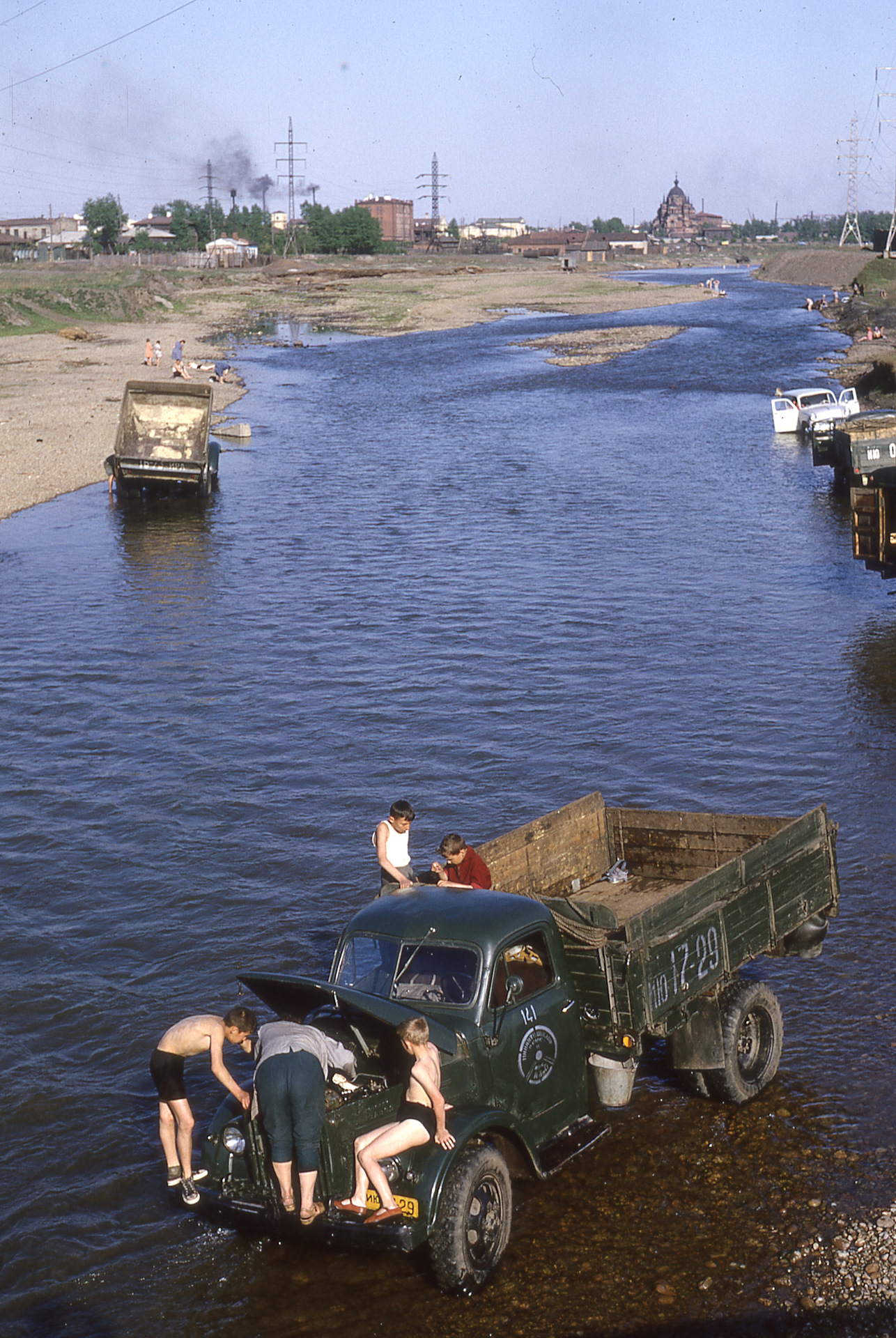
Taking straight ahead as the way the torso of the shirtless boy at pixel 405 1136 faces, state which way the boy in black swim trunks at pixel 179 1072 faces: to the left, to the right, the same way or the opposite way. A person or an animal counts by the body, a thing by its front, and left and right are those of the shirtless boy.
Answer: the opposite way

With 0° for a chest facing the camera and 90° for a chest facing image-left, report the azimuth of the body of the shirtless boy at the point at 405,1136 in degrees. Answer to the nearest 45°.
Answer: approximately 90°

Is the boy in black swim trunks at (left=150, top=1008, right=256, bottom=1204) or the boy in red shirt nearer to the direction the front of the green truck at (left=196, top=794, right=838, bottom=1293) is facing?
the boy in black swim trunks

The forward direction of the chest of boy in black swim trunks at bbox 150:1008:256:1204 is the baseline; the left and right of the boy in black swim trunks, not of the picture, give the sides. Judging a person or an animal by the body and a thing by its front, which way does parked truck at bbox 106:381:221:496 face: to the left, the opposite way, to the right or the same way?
to the left

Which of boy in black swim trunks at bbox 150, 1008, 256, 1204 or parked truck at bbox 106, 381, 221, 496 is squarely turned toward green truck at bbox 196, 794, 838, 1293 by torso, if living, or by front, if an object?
the boy in black swim trunks

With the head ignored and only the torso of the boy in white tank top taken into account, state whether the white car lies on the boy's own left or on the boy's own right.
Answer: on the boy's own left

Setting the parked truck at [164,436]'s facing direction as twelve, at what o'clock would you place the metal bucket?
The metal bucket is roughly at 6 o'clock from the parked truck.

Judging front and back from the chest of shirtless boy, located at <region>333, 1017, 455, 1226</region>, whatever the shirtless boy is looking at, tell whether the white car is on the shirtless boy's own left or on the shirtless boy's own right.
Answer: on the shirtless boy's own right

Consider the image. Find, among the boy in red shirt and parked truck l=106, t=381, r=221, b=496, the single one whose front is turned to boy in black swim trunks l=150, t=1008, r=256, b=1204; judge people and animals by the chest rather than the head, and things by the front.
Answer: the boy in red shirt

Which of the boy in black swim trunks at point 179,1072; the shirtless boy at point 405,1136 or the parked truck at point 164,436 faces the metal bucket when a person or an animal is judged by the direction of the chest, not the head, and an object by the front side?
the boy in black swim trunks

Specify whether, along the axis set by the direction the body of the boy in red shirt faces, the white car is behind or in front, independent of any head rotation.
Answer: behind

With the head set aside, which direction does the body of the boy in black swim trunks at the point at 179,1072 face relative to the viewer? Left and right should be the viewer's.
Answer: facing to the right of the viewer

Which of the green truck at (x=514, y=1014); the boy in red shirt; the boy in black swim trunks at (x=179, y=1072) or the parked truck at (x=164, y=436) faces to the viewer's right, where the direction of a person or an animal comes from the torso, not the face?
the boy in black swim trunks

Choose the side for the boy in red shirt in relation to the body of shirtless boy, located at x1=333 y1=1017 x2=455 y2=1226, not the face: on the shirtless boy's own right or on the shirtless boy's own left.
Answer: on the shirtless boy's own right
